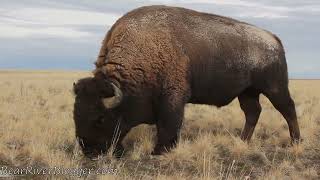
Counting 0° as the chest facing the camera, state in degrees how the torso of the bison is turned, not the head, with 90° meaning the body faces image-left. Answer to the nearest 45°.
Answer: approximately 90°
